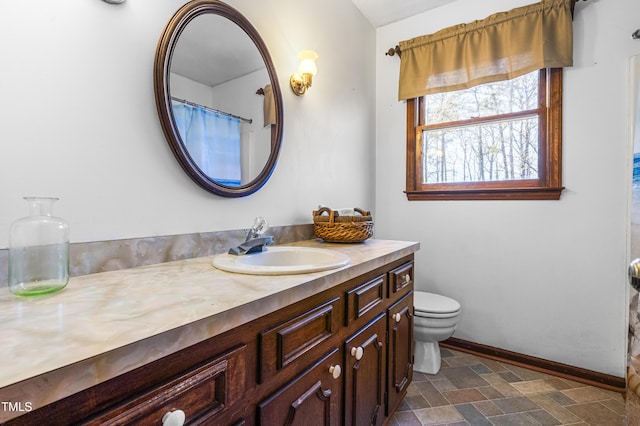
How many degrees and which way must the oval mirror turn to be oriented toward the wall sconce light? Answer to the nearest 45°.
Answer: approximately 90° to its left

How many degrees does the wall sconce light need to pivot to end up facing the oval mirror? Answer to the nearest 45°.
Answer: approximately 90° to its right

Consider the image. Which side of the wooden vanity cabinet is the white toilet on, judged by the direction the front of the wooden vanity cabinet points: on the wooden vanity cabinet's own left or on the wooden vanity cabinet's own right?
on the wooden vanity cabinet's own left

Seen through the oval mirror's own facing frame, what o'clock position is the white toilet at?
The white toilet is roughly at 10 o'clock from the oval mirror.

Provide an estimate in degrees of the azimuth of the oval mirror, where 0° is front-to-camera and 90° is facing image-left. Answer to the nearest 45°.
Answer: approximately 315°

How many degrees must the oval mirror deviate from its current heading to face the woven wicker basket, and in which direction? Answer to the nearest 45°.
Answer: approximately 45° to its left

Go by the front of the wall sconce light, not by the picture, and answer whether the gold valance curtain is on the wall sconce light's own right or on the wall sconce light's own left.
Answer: on the wall sconce light's own left
